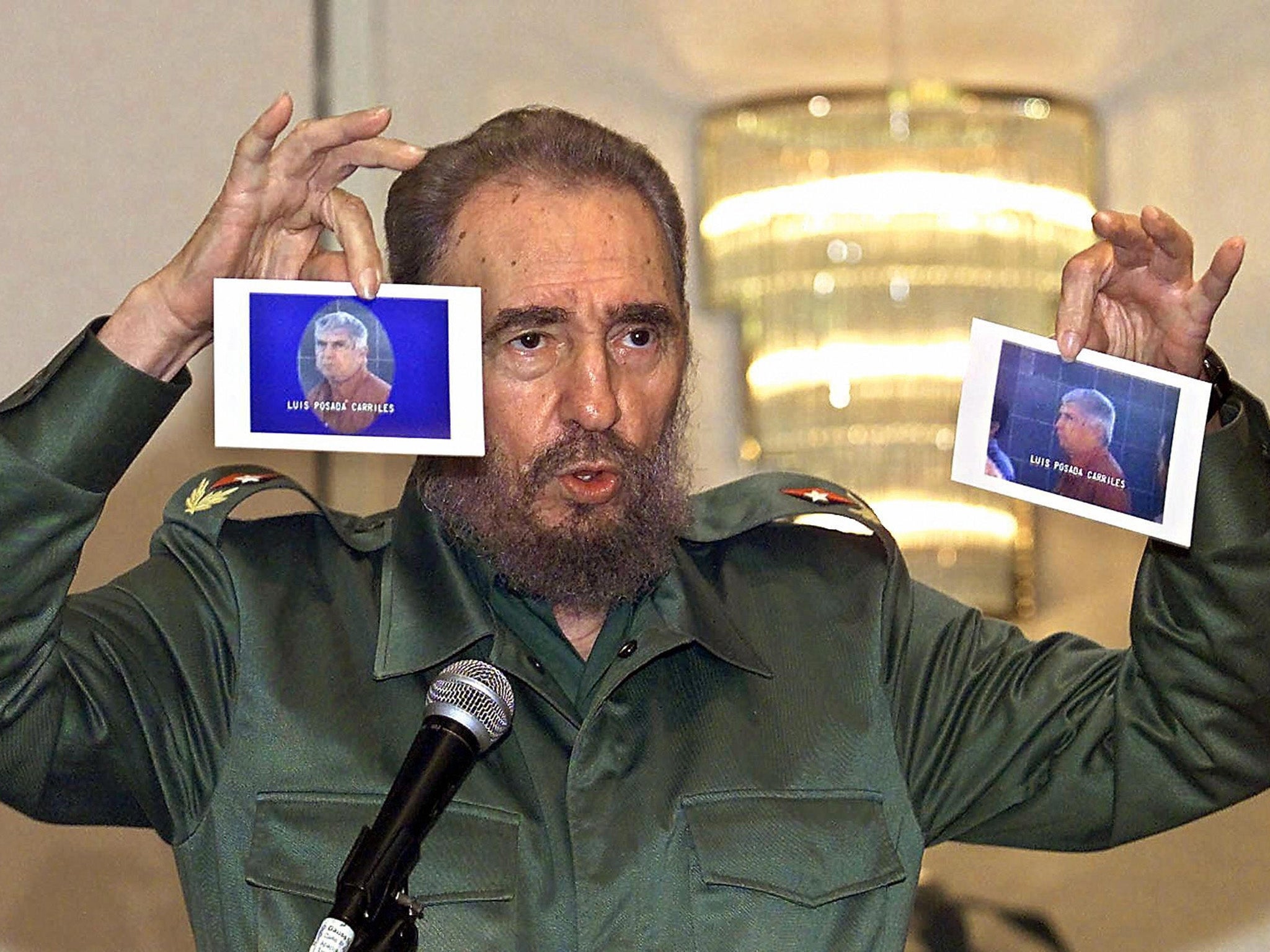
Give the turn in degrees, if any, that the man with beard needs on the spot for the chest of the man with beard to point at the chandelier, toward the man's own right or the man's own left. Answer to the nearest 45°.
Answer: approximately 180°

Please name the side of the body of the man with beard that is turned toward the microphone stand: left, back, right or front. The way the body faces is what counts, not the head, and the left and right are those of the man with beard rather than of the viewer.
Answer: front

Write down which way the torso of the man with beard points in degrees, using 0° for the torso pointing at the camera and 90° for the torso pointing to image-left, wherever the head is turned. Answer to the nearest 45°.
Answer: approximately 0°

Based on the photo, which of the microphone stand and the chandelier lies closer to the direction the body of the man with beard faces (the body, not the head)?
the microphone stand
